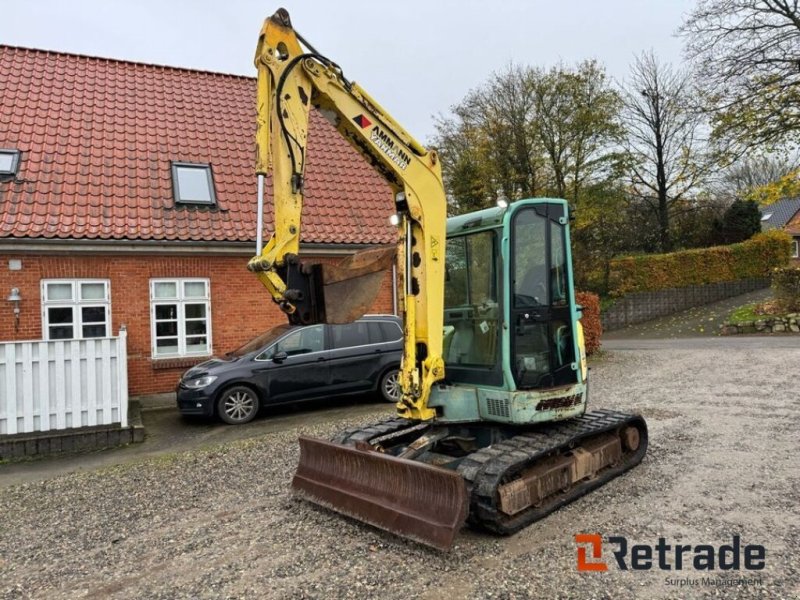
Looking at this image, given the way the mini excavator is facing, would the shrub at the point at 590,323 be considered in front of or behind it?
behind

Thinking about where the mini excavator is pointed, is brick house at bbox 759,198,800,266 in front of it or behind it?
behind

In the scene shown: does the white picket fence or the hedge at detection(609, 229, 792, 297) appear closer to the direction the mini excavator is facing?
the white picket fence

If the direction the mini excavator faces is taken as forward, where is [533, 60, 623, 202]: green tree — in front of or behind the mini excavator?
behind

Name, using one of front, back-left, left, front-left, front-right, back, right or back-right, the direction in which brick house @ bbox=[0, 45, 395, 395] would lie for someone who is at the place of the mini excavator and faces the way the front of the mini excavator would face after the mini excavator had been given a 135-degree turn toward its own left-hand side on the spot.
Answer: back-left

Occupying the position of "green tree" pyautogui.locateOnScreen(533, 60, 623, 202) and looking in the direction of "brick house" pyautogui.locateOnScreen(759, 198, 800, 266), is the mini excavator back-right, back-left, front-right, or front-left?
back-right

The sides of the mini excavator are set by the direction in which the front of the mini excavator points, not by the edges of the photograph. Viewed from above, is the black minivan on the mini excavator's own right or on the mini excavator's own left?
on the mini excavator's own right

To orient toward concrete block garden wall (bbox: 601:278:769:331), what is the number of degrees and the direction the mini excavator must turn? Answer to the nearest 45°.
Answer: approximately 180°

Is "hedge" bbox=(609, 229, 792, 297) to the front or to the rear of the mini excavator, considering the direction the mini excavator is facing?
to the rear

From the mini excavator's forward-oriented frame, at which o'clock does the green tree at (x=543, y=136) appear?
The green tree is roughly at 5 o'clock from the mini excavator.

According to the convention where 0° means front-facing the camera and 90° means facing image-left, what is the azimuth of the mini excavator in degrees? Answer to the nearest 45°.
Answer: approximately 45°

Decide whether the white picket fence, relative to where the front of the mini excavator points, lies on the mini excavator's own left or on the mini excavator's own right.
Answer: on the mini excavator's own right

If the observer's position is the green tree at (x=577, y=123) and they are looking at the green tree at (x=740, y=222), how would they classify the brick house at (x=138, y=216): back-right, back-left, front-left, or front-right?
back-right
